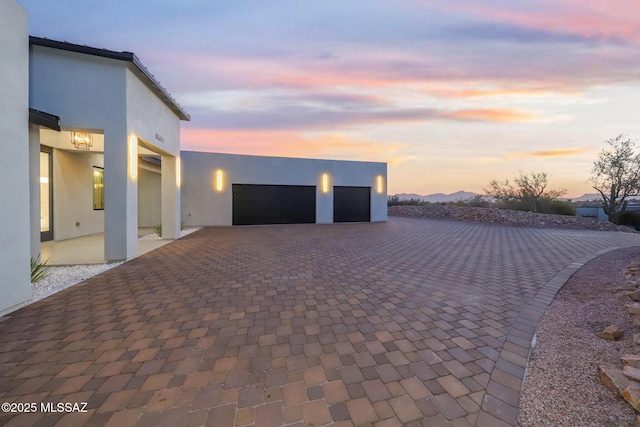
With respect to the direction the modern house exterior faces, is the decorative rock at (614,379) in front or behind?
in front

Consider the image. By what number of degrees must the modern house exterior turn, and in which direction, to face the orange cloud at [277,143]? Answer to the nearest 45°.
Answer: approximately 90° to its left

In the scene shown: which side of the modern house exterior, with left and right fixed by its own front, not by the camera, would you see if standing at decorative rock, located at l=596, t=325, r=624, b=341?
front

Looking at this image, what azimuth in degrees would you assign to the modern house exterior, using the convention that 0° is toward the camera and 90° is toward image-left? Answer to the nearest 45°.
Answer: approximately 315°

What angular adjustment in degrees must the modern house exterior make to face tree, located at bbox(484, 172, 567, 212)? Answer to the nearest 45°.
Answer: approximately 45° to its left

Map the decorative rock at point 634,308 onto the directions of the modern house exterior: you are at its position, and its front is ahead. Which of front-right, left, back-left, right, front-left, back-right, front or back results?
front

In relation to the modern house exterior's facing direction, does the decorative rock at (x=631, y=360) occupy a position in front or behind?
in front

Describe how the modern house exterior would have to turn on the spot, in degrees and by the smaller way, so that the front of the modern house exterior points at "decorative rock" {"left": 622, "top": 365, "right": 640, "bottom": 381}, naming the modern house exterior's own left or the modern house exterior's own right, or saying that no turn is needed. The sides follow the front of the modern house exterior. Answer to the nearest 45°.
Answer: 0° — it already faces it
